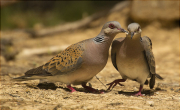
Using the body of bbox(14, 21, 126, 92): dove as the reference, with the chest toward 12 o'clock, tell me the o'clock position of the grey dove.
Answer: The grey dove is roughly at 12 o'clock from the dove.

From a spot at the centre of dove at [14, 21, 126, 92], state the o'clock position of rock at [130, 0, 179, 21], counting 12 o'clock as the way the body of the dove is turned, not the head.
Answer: The rock is roughly at 10 o'clock from the dove.

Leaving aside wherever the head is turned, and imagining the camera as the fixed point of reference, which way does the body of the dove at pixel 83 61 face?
to the viewer's right

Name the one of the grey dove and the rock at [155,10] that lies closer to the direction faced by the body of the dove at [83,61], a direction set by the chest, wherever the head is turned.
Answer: the grey dove
